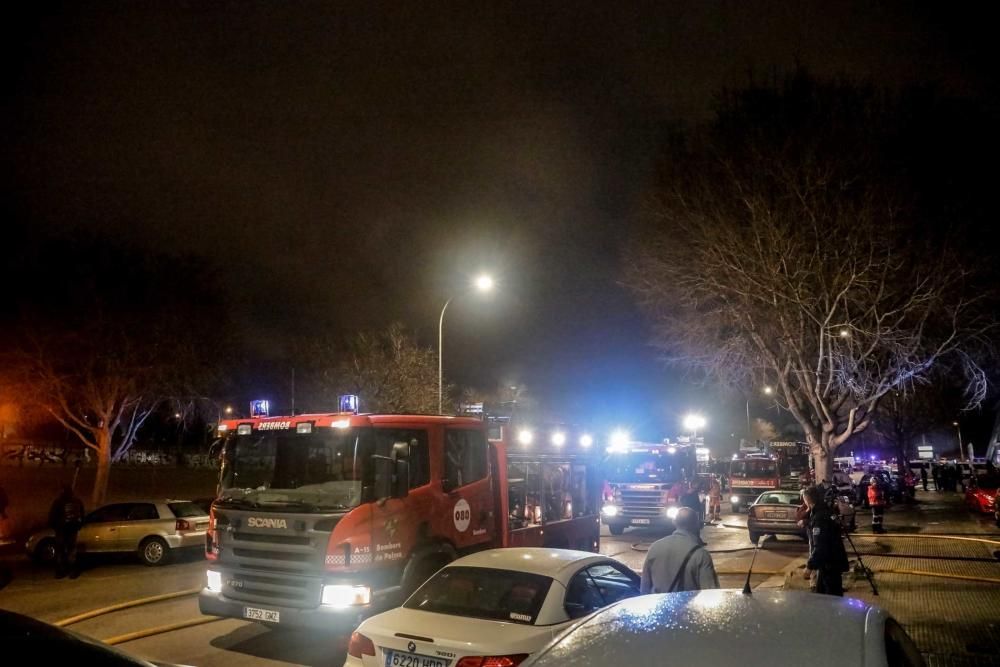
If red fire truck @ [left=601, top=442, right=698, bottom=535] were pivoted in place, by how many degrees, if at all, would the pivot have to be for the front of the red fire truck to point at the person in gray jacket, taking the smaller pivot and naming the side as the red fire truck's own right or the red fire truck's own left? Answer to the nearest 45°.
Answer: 0° — it already faces them

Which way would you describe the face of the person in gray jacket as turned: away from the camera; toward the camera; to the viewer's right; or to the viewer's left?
away from the camera

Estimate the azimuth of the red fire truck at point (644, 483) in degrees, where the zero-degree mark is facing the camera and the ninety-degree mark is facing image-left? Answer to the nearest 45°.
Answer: approximately 0°

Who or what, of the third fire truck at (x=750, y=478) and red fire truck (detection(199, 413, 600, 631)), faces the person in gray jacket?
the third fire truck

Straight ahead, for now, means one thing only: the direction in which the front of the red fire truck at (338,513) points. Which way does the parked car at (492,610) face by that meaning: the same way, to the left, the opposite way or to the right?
the opposite way

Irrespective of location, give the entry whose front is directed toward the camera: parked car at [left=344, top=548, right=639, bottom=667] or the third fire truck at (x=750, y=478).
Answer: the third fire truck

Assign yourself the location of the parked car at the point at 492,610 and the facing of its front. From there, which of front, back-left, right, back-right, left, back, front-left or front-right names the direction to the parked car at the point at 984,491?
front

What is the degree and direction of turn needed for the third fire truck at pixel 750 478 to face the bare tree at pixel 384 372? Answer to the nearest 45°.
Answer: approximately 90° to its right

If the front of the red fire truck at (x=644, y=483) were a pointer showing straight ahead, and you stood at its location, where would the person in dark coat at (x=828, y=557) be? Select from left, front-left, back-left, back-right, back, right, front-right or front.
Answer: front

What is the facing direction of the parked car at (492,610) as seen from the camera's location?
facing away from the viewer and to the right of the viewer

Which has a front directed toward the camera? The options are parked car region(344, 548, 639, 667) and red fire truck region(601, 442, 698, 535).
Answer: the red fire truck

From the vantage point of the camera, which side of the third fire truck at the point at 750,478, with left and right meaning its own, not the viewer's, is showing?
front

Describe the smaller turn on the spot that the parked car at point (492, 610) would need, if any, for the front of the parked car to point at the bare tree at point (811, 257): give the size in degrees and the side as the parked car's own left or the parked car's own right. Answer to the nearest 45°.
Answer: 0° — it already faces it

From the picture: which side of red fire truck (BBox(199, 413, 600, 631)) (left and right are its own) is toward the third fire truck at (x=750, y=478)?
back

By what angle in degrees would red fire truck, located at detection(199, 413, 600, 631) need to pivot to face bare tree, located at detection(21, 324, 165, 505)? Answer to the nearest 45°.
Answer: approximately 90° to its right

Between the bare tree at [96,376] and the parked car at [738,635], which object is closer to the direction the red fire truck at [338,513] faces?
the parked car

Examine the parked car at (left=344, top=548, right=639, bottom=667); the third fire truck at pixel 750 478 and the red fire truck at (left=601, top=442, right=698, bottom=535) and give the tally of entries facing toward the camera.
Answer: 2

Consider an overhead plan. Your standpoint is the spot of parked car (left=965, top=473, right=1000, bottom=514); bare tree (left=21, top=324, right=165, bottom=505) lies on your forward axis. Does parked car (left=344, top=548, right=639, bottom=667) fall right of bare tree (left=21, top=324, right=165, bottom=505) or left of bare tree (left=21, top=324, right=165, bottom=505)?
left

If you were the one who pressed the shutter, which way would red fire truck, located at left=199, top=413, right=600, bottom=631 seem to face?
facing the viewer and to the left of the viewer
